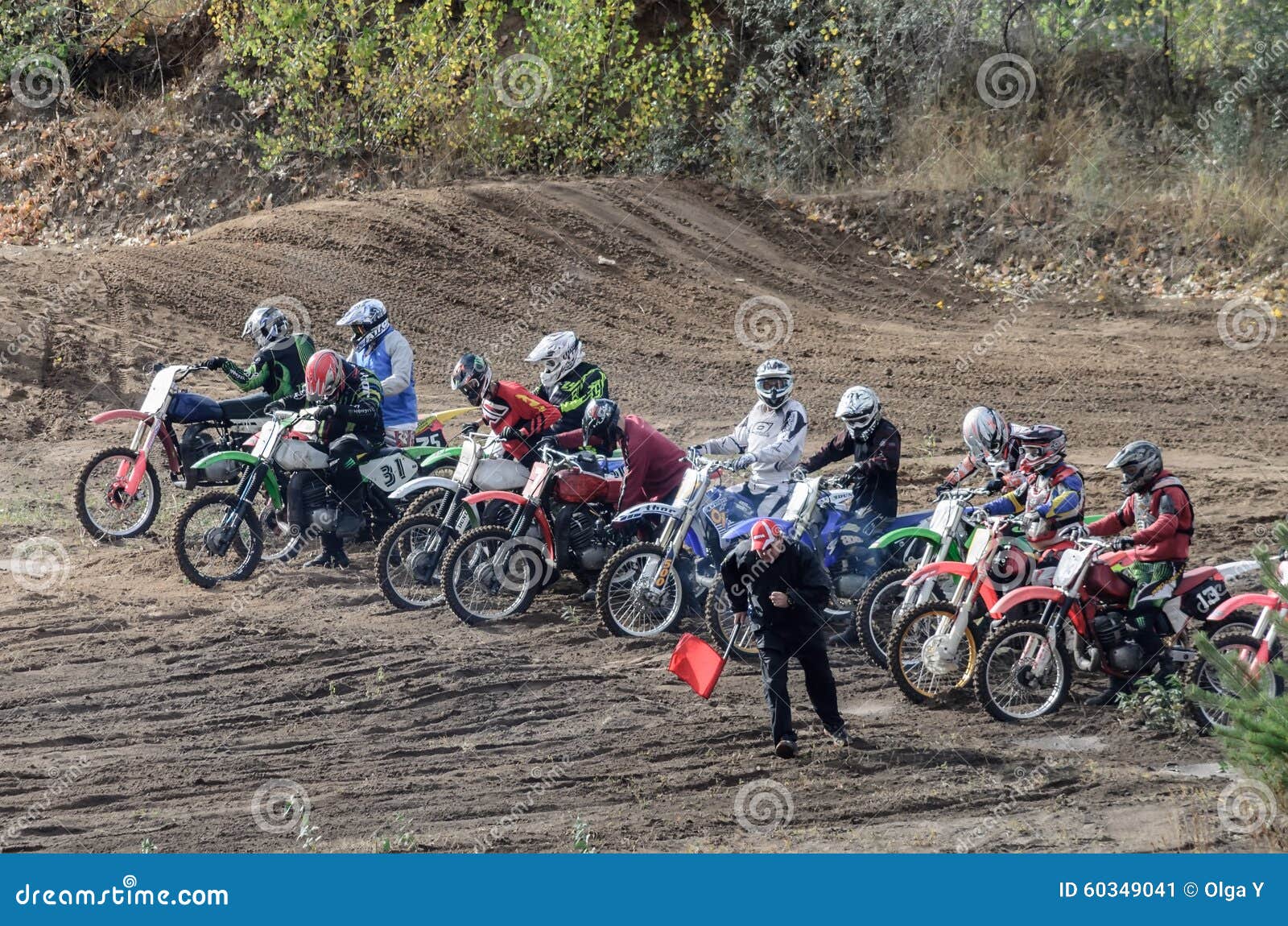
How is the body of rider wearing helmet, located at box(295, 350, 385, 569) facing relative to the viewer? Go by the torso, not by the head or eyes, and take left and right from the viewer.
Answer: facing the viewer and to the left of the viewer

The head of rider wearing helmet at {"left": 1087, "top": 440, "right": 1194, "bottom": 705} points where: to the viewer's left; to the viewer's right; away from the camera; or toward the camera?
to the viewer's left

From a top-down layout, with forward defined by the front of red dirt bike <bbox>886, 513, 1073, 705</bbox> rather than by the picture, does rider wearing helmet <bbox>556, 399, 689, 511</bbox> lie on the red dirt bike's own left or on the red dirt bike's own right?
on the red dirt bike's own right

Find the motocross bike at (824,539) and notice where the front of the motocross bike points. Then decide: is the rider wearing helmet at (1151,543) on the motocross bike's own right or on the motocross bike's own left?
on the motocross bike's own left

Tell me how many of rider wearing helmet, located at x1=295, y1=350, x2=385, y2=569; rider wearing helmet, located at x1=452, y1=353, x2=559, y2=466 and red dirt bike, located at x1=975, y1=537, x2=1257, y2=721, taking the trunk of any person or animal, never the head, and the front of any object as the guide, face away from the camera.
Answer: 0

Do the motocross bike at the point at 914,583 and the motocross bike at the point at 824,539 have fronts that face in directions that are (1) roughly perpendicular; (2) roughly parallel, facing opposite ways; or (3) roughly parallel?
roughly parallel

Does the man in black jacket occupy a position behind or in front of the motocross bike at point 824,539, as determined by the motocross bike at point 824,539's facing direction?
in front

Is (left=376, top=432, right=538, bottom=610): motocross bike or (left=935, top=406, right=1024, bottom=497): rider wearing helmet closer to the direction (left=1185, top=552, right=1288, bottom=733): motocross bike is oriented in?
the motocross bike

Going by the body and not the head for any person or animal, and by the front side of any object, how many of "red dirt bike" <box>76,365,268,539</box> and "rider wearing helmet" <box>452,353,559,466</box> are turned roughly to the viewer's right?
0

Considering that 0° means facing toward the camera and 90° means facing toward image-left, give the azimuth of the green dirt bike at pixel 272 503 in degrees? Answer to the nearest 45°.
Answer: approximately 45°

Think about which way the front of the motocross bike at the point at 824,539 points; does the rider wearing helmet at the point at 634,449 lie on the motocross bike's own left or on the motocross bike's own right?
on the motocross bike's own right
